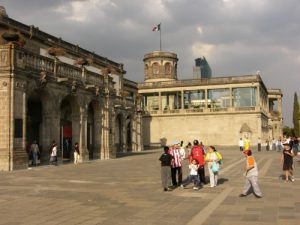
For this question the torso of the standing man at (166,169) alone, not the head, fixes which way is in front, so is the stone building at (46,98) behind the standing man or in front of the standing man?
in front

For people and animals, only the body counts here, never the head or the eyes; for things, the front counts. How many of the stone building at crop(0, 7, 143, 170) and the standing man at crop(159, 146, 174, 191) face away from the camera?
1

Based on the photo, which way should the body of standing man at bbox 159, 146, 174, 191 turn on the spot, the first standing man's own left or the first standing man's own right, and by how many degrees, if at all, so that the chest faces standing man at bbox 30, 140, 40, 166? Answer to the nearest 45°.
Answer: approximately 45° to the first standing man's own left

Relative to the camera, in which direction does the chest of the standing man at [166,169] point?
away from the camera

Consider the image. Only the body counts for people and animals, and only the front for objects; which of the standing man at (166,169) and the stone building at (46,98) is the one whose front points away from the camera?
the standing man

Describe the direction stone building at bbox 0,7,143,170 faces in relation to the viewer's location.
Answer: facing the viewer and to the right of the viewer

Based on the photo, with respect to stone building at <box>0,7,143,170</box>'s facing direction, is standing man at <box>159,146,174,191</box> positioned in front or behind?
in front

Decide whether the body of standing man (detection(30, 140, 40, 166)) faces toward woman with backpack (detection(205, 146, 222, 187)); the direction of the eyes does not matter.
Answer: no
